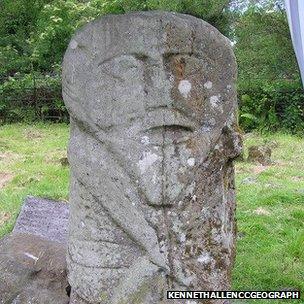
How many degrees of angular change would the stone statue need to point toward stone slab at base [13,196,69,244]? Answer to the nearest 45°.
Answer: approximately 135° to its right

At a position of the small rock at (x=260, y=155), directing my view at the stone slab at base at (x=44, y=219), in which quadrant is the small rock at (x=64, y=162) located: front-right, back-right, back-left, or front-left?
front-right

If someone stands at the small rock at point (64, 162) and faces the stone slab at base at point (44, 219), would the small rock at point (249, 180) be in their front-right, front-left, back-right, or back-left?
front-left

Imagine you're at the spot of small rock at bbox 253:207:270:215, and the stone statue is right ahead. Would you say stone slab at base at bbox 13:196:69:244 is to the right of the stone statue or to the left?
right

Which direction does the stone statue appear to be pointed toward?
toward the camera

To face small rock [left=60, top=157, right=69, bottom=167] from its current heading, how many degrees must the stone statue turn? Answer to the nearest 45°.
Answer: approximately 180°

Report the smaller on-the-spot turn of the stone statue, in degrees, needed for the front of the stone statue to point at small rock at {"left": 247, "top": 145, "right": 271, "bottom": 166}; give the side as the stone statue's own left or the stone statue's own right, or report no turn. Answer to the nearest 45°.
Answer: approximately 180°
